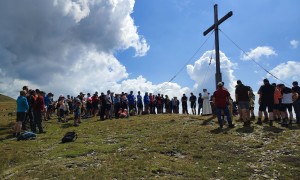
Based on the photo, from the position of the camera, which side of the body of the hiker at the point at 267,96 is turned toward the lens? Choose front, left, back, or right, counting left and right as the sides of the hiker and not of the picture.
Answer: back

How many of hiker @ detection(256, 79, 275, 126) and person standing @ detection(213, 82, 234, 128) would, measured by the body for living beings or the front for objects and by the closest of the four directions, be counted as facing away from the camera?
2

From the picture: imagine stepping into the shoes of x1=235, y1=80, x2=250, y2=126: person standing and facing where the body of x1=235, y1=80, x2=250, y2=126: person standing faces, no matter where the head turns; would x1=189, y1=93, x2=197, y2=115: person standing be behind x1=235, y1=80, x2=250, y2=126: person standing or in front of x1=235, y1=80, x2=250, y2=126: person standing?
in front

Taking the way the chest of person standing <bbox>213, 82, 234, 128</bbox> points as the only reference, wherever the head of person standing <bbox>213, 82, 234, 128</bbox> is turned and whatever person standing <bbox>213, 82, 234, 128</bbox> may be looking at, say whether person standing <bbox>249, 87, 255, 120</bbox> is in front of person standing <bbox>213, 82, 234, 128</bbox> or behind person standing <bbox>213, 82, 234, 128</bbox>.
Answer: in front

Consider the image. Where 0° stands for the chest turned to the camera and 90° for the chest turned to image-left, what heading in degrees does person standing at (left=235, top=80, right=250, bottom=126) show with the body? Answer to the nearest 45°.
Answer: approximately 135°

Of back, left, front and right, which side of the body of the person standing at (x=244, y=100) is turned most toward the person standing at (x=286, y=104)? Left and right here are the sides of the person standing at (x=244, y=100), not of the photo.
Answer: right

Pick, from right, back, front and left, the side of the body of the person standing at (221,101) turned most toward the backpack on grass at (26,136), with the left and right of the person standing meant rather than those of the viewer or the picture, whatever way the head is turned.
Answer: left

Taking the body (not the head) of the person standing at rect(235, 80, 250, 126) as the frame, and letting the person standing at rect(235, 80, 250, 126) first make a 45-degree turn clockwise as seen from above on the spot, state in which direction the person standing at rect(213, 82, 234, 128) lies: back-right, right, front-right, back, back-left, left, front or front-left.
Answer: back-left

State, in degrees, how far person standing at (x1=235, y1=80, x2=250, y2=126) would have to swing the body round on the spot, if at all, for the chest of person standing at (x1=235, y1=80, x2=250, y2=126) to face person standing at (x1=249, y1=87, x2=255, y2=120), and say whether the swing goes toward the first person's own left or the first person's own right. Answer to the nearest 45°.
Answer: approximately 45° to the first person's own right

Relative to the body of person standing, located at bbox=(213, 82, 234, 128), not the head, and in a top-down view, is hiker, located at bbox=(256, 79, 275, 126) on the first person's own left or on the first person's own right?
on the first person's own right

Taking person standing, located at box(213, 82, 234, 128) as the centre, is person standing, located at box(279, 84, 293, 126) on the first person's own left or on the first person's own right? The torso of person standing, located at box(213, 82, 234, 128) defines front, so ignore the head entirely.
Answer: on the first person's own right

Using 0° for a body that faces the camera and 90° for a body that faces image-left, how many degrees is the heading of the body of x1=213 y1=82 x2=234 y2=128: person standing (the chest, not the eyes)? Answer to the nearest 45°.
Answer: approximately 180°
